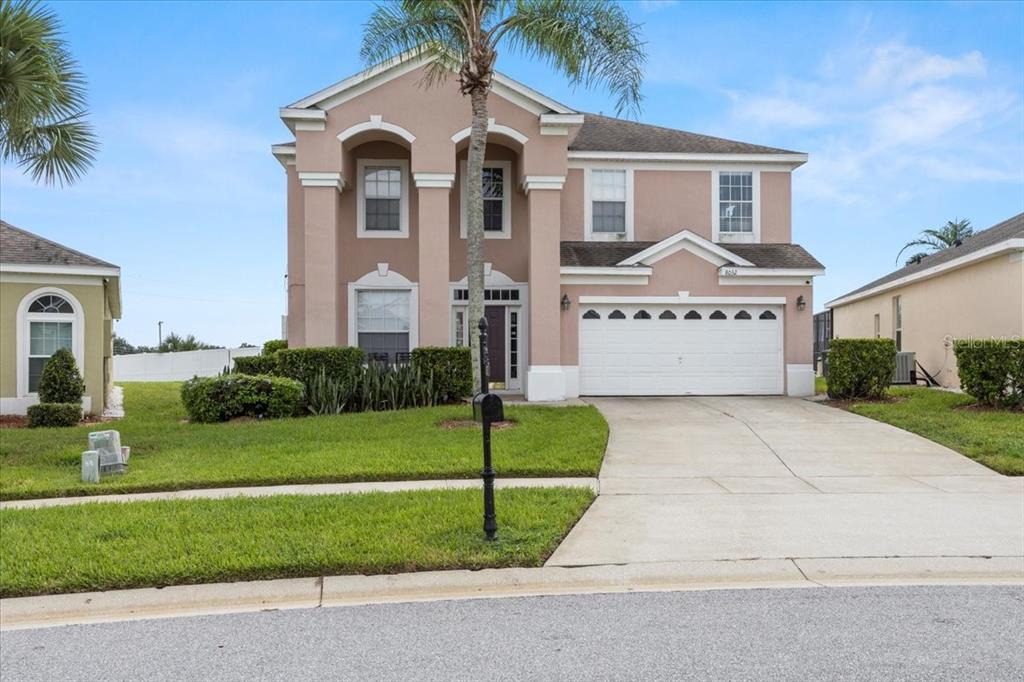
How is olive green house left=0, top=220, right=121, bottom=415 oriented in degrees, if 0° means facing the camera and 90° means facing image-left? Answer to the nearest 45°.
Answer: approximately 0°

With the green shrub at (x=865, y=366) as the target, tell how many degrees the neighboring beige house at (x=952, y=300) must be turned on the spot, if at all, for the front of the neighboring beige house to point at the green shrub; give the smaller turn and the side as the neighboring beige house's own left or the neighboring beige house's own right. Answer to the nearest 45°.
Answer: approximately 45° to the neighboring beige house's own right

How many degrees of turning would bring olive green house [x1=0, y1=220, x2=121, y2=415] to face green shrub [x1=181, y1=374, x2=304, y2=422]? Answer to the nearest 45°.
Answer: approximately 45° to its left

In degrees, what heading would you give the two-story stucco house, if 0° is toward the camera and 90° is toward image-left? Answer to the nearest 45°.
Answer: approximately 0°

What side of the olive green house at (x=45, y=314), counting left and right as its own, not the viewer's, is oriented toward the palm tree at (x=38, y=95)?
front

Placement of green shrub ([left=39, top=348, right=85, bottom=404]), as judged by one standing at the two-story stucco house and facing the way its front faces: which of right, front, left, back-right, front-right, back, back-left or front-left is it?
right

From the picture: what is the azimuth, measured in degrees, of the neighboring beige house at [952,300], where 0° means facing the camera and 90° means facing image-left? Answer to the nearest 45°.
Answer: approximately 315°

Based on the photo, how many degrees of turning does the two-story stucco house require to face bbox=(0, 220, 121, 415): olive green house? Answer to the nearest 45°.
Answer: approximately 90° to its right

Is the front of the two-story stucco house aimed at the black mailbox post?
yes

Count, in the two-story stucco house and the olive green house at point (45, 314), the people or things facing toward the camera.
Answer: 2

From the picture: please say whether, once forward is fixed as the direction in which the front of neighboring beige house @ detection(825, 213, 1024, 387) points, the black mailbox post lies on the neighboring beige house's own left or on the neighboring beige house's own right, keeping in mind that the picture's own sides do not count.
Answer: on the neighboring beige house's own right

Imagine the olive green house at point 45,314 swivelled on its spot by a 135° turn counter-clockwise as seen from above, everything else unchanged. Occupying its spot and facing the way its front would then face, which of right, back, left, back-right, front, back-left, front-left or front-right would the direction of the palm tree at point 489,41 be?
right

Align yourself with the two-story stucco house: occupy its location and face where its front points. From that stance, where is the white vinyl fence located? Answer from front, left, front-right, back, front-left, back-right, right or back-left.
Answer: back-right
